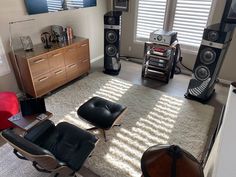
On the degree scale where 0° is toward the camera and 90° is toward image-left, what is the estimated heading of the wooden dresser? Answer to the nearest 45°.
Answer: approximately 315°

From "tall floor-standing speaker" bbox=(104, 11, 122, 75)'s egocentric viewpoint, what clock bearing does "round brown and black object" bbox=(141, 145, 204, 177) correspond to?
The round brown and black object is roughly at 12 o'clock from the tall floor-standing speaker.

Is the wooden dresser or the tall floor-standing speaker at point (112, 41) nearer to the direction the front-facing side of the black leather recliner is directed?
the tall floor-standing speaker

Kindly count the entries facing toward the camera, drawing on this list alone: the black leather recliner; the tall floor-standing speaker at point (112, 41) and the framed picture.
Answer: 2

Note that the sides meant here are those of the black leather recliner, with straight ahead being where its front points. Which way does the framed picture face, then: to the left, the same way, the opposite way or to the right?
the opposite way

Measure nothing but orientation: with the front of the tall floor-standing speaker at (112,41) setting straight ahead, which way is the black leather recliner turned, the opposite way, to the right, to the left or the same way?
the opposite way

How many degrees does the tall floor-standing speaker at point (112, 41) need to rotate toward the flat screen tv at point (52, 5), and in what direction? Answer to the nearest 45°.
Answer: approximately 90° to its right

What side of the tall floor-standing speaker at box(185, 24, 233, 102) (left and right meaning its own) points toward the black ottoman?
front

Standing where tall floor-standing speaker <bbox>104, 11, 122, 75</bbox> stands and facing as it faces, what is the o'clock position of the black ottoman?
The black ottoman is roughly at 12 o'clock from the tall floor-standing speaker.
